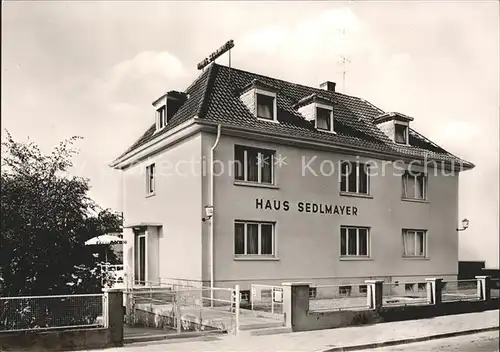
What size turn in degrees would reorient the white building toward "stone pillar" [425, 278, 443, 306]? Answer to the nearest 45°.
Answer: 0° — it already faces it

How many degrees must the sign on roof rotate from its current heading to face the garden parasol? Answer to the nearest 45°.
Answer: approximately 90° to its right

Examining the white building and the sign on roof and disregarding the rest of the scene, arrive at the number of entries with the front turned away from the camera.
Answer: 0

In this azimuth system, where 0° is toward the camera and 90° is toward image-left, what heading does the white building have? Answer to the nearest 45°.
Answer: approximately 315°

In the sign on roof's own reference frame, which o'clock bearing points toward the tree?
The tree is roughly at 2 o'clock from the sign on roof.
